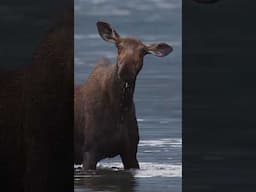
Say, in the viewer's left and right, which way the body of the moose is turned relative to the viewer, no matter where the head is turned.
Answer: facing the viewer and to the right of the viewer
